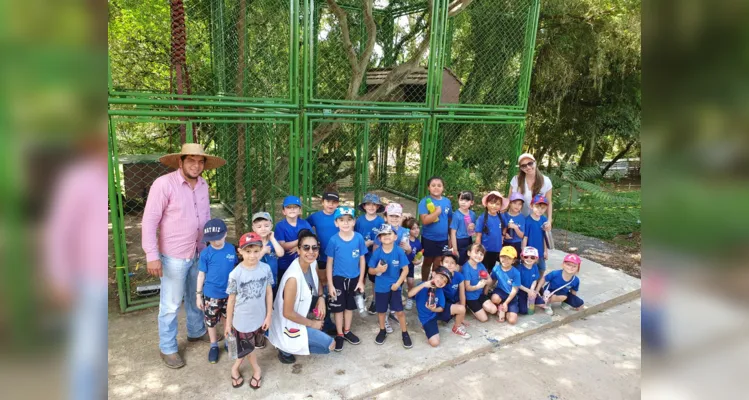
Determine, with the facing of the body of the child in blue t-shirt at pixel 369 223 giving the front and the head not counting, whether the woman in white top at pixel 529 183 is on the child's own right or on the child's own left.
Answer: on the child's own left

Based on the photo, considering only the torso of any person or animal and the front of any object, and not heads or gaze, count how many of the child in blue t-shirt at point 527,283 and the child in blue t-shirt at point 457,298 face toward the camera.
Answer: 2

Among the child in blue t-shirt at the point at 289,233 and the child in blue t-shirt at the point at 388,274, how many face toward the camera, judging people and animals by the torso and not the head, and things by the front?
2

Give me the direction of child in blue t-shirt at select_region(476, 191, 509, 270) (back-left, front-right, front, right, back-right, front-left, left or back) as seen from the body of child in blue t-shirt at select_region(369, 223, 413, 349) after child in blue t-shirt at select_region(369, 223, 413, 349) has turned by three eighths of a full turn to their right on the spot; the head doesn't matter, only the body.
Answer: right

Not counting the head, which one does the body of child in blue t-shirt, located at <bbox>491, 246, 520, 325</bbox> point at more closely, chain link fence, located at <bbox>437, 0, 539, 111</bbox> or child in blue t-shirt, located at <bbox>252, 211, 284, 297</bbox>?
the child in blue t-shirt
